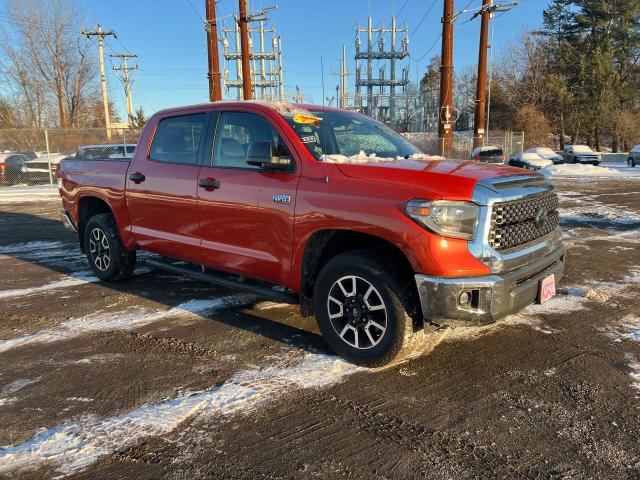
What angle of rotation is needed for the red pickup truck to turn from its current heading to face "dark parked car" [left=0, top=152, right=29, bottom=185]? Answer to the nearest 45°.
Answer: approximately 180°

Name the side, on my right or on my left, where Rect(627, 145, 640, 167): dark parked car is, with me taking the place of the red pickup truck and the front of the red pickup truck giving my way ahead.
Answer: on my left

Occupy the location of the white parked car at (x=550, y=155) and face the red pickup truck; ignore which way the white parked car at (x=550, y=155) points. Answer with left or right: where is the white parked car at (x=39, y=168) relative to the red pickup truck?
right

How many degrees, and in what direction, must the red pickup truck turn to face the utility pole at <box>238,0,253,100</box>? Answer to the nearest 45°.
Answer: approximately 135° to its left

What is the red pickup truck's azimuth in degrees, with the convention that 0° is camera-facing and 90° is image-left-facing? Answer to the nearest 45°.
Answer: approximately 315°

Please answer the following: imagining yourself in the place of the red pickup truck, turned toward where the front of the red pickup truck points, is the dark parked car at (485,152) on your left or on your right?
on your left

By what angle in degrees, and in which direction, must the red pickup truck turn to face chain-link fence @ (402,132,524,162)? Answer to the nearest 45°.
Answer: approximately 135° to its left

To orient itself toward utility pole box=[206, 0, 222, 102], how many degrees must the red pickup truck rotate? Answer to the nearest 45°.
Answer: approximately 135° to its left

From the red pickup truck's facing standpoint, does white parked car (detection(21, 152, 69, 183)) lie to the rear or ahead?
to the rear

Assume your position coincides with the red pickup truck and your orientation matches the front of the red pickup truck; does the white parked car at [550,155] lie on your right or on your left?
on your left

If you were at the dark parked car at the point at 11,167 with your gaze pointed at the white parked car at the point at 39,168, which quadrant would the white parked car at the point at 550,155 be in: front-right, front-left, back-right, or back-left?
front-left

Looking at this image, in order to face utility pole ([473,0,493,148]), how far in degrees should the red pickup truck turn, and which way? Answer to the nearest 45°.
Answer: approximately 135° to its left

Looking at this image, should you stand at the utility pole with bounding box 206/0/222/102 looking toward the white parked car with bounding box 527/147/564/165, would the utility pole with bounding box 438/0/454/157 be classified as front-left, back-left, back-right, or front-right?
front-right
